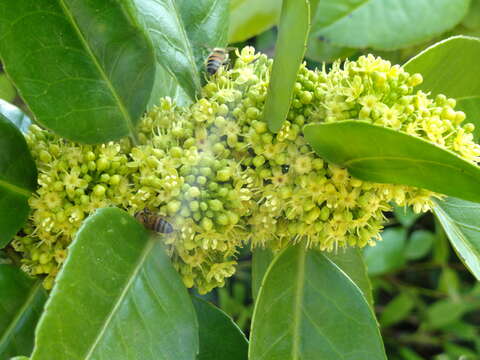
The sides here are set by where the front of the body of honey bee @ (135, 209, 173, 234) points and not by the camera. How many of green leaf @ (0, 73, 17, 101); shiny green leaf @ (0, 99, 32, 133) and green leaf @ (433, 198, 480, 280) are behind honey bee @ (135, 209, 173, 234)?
1

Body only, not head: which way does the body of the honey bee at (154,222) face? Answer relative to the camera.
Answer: to the viewer's left

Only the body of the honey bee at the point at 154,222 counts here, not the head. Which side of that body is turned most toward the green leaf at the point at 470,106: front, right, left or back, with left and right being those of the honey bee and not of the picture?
back

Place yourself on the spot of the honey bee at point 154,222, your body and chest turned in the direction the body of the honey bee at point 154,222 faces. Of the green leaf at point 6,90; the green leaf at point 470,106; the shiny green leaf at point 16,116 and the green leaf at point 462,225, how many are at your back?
2

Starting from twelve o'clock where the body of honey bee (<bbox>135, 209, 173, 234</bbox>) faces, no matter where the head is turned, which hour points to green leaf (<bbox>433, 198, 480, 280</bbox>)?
The green leaf is roughly at 6 o'clock from the honey bee.

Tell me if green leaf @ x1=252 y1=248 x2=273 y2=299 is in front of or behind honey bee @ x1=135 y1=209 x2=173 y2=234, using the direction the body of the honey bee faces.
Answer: behind
